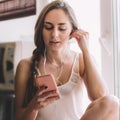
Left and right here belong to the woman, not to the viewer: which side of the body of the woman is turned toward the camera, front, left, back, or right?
front
